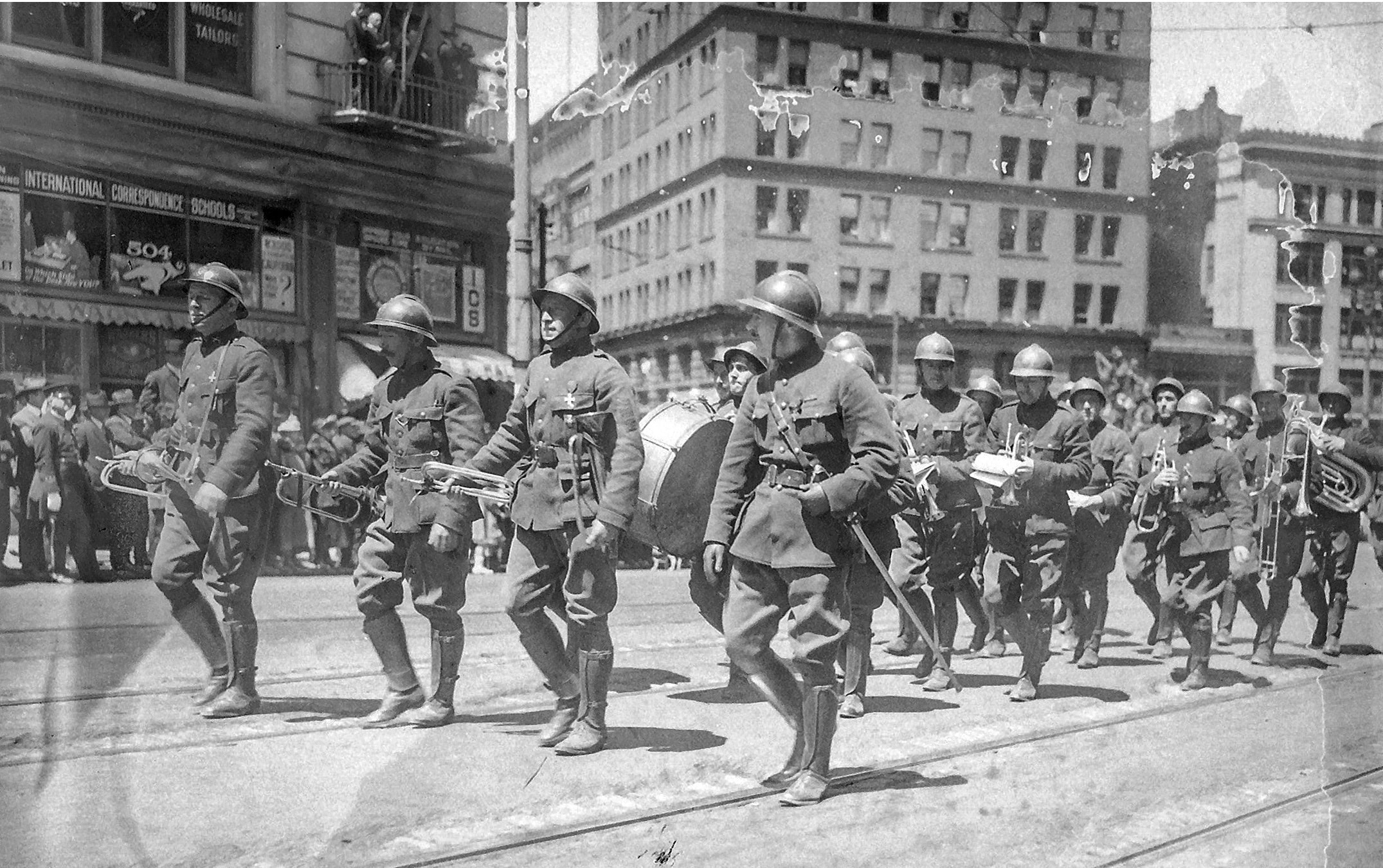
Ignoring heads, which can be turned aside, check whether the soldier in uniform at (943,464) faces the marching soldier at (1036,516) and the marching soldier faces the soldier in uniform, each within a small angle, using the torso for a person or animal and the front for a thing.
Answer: no

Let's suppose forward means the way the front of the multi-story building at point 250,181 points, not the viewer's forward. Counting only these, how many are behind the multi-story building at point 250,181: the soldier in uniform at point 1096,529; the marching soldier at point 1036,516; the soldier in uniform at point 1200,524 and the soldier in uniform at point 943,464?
0

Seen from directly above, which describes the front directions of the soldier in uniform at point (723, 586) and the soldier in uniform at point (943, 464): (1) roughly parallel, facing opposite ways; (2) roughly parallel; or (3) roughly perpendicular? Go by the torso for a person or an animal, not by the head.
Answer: roughly parallel

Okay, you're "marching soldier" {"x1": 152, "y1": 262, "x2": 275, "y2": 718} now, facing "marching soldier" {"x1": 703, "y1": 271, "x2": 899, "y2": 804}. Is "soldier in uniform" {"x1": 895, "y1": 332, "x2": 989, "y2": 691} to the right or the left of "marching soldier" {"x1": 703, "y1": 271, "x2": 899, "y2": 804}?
left

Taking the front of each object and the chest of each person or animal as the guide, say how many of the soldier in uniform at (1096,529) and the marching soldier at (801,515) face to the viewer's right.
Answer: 0

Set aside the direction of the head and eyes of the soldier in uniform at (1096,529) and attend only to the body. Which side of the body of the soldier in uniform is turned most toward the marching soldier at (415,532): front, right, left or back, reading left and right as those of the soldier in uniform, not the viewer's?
front

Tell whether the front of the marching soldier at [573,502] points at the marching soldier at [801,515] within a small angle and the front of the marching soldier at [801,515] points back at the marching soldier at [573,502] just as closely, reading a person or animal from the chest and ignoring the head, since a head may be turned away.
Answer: no

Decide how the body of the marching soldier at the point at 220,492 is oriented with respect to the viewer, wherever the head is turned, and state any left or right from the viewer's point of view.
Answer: facing the viewer and to the left of the viewer

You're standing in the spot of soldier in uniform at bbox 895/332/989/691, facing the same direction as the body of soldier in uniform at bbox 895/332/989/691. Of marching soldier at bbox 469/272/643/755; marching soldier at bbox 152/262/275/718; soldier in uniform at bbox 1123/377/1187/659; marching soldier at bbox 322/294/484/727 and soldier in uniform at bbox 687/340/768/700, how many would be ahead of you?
4

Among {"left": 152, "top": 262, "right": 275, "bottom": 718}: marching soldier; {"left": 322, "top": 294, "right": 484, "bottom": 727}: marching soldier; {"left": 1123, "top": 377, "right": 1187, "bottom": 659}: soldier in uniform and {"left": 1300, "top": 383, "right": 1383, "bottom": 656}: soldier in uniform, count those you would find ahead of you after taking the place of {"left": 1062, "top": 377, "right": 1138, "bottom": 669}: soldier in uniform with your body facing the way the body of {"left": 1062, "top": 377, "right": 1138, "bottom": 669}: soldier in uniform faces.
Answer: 2

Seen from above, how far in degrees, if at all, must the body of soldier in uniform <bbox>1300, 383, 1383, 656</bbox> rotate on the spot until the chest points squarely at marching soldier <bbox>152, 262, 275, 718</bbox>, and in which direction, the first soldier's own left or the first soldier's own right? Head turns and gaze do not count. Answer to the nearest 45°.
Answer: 0° — they already face them

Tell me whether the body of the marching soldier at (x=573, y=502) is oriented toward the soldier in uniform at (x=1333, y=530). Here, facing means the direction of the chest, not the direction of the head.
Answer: no

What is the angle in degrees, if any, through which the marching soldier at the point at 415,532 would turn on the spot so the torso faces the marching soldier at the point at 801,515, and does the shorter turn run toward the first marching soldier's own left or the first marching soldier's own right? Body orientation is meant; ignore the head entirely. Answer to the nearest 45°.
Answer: approximately 90° to the first marching soldier's own left

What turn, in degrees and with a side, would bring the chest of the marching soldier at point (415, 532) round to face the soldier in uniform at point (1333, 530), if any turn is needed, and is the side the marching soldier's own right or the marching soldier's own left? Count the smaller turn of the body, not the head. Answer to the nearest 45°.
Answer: approximately 135° to the marching soldier's own left

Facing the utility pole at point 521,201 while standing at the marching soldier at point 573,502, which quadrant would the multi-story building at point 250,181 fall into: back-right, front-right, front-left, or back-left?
front-left

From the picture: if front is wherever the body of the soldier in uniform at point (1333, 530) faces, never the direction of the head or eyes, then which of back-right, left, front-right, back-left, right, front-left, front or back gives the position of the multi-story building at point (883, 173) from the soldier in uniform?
back-right

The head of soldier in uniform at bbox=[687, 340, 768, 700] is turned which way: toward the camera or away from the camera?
toward the camera

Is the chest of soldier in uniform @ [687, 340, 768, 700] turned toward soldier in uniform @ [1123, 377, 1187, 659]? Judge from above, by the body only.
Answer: no

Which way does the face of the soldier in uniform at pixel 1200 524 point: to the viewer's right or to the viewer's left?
to the viewer's left

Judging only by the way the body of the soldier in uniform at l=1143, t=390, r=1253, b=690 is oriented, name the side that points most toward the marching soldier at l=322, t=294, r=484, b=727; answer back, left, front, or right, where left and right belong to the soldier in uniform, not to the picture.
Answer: front

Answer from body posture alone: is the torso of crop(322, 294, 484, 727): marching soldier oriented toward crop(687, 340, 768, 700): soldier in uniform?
no
